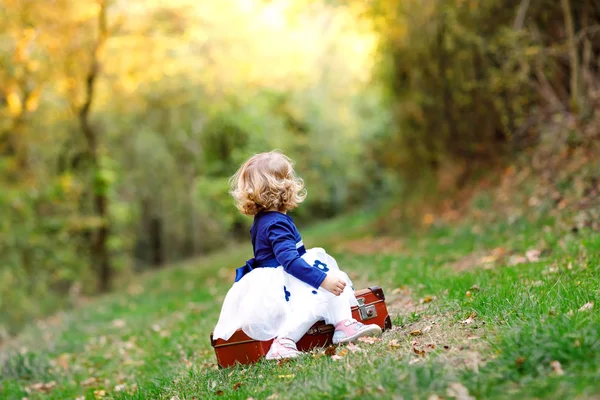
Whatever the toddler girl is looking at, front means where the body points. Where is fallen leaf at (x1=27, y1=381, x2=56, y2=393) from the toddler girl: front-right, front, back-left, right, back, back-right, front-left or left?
back-left

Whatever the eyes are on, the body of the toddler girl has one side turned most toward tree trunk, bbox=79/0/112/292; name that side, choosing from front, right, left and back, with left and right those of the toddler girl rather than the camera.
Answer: left

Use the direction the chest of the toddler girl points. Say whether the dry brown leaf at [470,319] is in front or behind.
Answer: in front

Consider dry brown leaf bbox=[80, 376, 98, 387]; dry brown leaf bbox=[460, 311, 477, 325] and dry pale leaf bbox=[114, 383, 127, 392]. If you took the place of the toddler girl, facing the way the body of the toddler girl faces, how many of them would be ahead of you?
1

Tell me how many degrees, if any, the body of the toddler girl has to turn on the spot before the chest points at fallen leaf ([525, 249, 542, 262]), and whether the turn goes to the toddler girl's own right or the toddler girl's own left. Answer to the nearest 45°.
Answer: approximately 45° to the toddler girl's own left

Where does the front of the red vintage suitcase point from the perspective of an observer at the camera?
facing the viewer and to the right of the viewer

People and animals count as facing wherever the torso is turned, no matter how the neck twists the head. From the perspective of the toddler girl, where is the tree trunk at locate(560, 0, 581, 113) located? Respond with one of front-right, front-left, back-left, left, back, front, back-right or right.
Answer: front-left

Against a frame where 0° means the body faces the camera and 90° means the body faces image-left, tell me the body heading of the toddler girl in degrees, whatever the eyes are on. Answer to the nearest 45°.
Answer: approximately 270°

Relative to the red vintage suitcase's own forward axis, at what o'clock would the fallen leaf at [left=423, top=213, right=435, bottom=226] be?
The fallen leaf is roughly at 8 o'clock from the red vintage suitcase.
